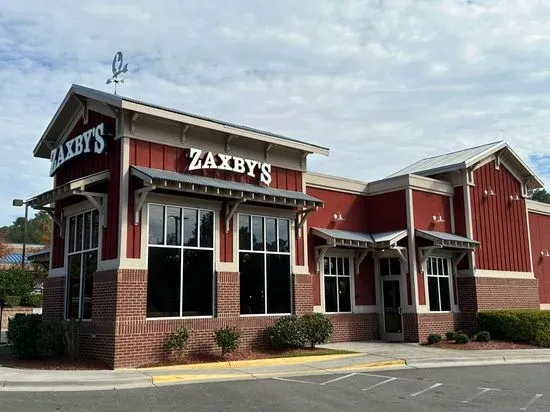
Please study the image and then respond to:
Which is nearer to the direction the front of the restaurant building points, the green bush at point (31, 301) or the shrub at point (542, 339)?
the shrub

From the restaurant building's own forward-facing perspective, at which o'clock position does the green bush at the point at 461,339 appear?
The green bush is roughly at 10 o'clock from the restaurant building.

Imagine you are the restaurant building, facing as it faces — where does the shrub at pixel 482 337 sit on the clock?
The shrub is roughly at 10 o'clock from the restaurant building.

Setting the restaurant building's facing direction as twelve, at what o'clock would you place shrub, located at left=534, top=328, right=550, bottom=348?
The shrub is roughly at 10 o'clock from the restaurant building.

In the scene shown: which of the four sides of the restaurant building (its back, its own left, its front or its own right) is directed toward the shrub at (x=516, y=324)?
left
